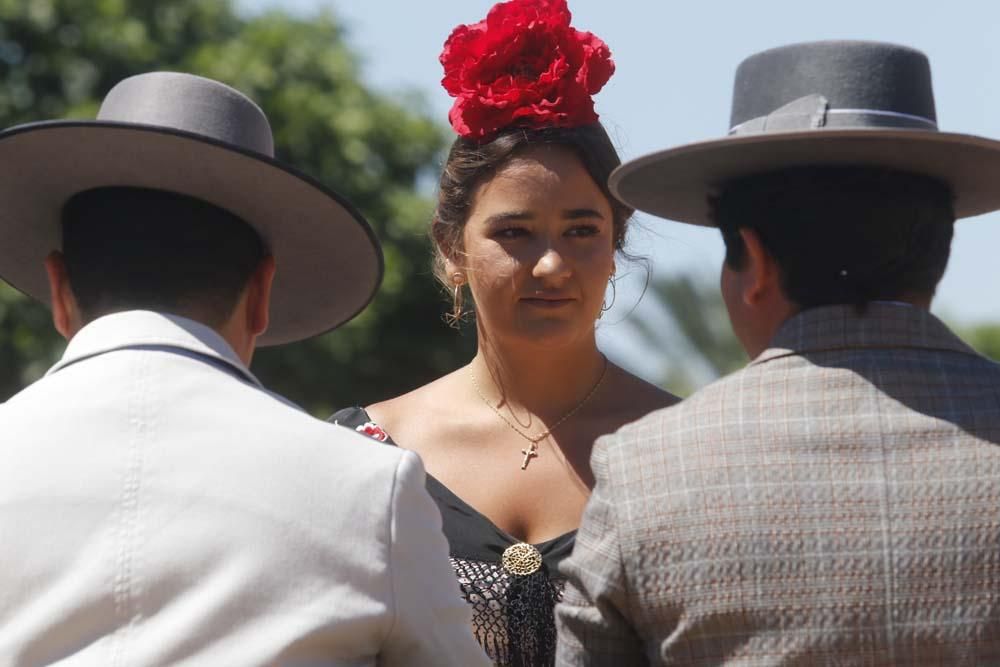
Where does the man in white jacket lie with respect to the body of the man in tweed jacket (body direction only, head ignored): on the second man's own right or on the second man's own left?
on the second man's own left

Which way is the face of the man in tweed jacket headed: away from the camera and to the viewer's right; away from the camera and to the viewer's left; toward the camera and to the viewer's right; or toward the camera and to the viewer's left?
away from the camera and to the viewer's left

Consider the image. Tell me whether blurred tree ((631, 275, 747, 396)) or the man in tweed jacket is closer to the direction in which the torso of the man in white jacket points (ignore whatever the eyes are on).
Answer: the blurred tree

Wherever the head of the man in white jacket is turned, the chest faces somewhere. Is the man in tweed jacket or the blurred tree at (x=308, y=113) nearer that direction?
the blurred tree

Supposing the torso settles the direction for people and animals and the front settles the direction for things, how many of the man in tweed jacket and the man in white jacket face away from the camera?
2

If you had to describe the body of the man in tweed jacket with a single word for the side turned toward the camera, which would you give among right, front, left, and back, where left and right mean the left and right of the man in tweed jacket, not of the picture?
back

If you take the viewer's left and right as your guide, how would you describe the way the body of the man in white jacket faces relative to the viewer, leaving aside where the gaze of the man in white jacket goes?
facing away from the viewer

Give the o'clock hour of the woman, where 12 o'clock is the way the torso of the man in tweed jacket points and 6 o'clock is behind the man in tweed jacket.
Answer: The woman is roughly at 11 o'clock from the man in tweed jacket.
